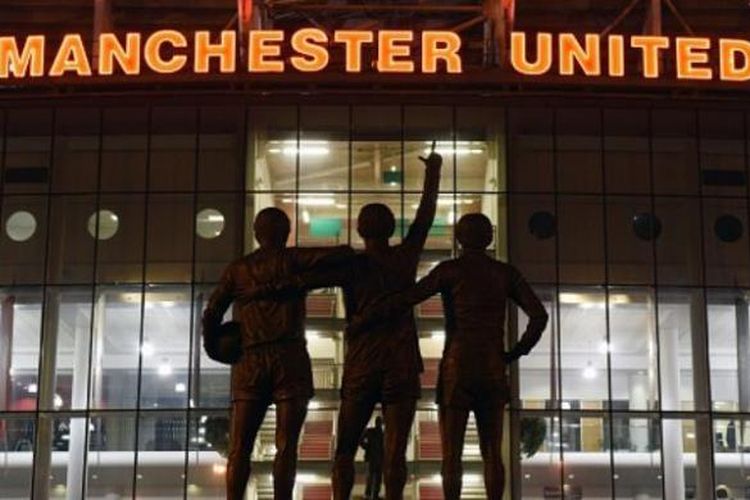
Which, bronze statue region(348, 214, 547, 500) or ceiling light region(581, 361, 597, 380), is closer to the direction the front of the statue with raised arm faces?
the ceiling light

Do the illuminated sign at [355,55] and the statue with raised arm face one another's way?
yes

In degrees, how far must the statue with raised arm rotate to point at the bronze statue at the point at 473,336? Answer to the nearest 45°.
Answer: approximately 90° to its right

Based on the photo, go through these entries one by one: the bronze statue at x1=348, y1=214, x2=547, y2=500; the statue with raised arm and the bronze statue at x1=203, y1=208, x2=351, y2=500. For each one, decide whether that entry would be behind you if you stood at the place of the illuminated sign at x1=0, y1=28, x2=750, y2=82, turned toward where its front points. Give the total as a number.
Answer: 0

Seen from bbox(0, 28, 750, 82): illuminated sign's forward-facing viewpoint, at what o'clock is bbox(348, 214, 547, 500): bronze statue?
The bronze statue is roughly at 12 o'clock from the illuminated sign.

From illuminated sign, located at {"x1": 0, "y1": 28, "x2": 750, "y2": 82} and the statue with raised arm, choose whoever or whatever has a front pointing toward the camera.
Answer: the illuminated sign

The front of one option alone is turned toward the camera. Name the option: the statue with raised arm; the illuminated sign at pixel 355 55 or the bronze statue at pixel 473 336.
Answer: the illuminated sign

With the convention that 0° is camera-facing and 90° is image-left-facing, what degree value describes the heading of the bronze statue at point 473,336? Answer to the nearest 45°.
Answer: approximately 180°

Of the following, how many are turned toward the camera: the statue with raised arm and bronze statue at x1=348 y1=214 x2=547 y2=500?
0

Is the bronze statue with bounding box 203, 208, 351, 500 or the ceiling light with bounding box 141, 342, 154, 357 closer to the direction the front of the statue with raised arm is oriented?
the ceiling light

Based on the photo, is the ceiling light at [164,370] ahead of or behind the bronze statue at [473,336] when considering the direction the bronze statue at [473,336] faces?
ahead

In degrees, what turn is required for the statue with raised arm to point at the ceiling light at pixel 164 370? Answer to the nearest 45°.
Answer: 0° — it already faces it

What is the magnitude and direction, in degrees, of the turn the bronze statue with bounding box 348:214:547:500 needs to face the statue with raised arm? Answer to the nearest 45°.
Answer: approximately 90° to its left

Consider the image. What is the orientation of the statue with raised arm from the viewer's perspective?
away from the camera

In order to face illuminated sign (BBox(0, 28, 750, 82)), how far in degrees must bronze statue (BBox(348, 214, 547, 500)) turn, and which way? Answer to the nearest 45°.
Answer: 0° — it already faces it

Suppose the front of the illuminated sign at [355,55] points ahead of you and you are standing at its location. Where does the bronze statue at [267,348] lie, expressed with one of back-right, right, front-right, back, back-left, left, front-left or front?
front

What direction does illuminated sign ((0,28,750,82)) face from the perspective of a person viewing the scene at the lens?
facing the viewer

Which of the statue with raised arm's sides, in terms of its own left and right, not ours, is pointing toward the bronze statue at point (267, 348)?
left

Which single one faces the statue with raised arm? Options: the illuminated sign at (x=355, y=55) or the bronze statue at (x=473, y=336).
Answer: the illuminated sign
